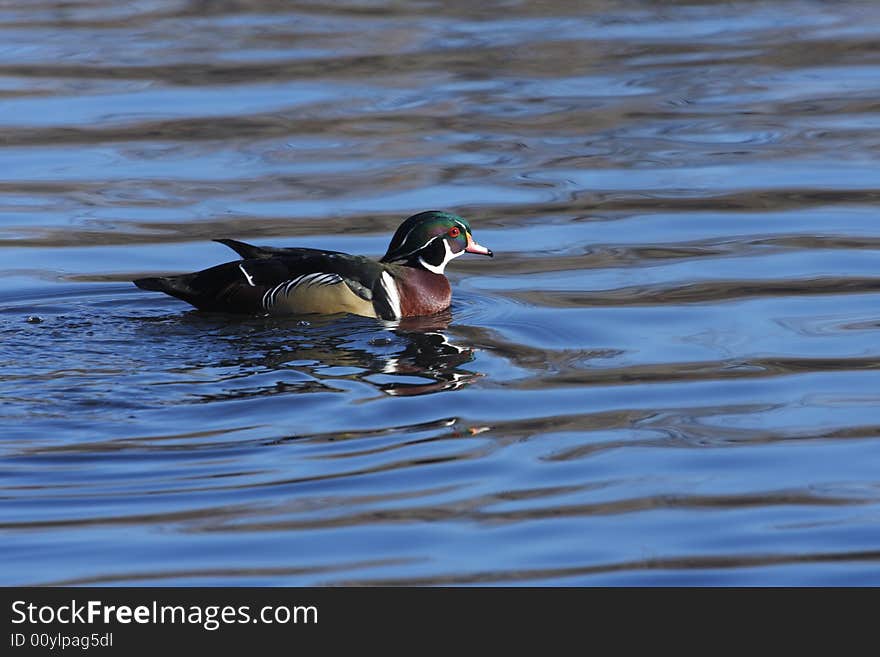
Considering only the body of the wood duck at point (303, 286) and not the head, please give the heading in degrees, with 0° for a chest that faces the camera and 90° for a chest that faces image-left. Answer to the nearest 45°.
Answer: approximately 270°
